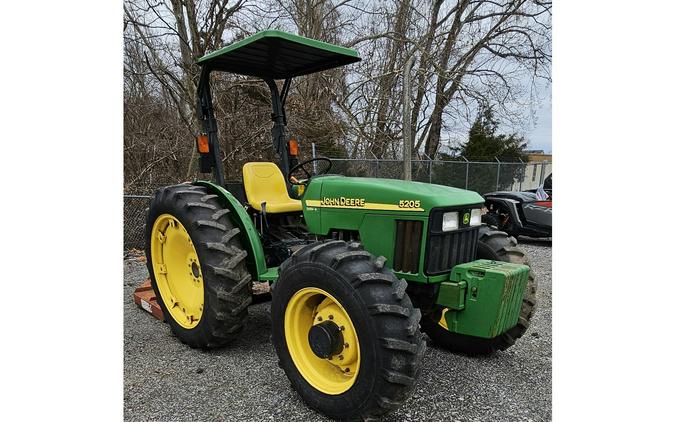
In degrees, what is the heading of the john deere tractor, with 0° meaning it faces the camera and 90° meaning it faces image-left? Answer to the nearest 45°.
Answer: approximately 315°

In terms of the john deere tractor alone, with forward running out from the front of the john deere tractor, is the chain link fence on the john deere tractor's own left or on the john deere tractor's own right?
on the john deere tractor's own left
